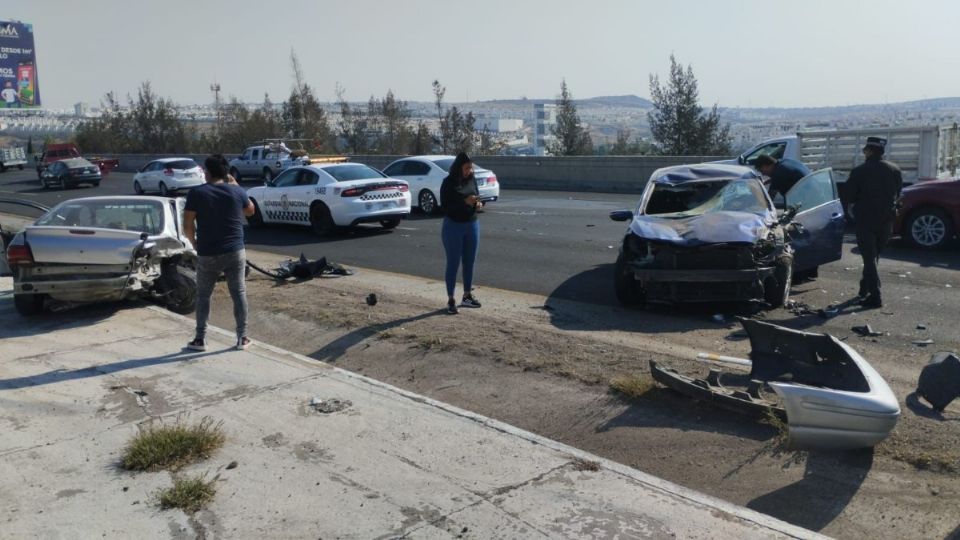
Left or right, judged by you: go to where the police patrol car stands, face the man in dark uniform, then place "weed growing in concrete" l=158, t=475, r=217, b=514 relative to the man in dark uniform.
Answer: right

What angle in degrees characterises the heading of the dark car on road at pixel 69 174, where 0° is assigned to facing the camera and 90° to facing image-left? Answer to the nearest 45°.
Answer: approximately 135°

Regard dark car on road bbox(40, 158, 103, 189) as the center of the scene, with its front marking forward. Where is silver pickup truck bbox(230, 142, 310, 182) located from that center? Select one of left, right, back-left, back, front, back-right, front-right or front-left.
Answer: back

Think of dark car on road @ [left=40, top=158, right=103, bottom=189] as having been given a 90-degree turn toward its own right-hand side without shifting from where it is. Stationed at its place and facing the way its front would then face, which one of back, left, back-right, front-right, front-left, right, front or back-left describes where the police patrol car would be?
back-right

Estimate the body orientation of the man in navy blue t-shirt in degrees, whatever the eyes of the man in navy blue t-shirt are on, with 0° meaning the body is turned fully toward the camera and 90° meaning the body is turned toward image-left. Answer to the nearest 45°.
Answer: approximately 180°

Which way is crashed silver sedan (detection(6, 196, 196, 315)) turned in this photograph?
away from the camera

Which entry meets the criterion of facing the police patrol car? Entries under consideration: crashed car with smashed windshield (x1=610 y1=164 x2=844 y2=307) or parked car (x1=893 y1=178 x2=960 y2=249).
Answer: the parked car

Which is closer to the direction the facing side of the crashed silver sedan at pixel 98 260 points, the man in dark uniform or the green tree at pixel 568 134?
the green tree

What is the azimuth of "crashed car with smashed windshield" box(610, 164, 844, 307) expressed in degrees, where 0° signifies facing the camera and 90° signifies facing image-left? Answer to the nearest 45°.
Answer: approximately 0°

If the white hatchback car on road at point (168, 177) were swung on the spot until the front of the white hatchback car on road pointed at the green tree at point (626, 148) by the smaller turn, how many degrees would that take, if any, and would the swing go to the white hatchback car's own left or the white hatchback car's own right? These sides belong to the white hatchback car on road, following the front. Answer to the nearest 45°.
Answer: approximately 135° to the white hatchback car's own right

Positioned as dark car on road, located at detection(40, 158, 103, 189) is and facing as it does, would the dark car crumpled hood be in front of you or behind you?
behind

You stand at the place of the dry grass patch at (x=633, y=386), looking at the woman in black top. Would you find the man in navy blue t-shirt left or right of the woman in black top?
left

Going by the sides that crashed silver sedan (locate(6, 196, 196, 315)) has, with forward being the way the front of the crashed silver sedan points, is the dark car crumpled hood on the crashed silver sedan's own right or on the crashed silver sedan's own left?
on the crashed silver sedan's own right

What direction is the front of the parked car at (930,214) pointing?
to the viewer's left

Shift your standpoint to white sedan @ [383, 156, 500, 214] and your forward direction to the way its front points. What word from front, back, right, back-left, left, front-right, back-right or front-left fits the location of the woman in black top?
back-left
